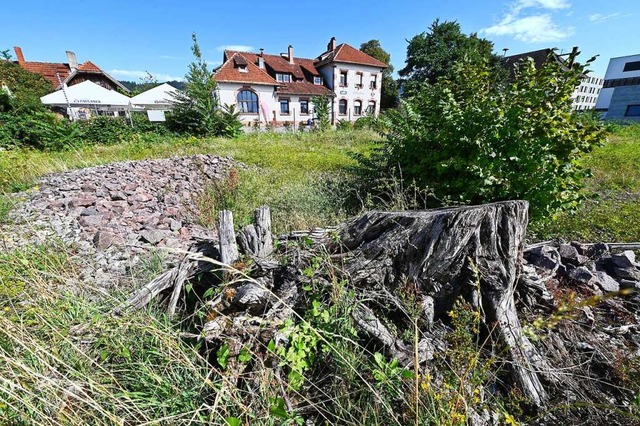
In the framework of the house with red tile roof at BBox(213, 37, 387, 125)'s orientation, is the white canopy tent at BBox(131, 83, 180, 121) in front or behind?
in front

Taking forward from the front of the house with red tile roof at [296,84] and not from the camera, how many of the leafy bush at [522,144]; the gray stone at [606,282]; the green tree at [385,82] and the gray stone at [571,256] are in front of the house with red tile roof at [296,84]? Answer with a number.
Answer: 3

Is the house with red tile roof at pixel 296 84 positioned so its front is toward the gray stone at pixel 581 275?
yes

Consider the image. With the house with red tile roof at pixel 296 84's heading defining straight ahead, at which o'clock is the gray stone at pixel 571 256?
The gray stone is roughly at 12 o'clock from the house with red tile roof.

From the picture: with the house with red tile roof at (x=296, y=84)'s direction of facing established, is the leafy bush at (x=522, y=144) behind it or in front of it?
in front

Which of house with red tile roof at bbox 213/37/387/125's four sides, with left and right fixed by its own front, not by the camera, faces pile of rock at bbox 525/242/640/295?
front

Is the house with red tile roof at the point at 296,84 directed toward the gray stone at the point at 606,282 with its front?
yes

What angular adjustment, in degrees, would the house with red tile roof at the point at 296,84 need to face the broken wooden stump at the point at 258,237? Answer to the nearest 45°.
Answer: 0° — it already faces it

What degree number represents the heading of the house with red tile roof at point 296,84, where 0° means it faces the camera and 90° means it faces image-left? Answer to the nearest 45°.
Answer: approximately 0°

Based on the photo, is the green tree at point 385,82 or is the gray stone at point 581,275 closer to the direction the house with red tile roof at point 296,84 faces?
the gray stone

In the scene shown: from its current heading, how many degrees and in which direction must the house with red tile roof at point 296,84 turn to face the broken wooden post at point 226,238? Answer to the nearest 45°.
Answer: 0° — it already faces it

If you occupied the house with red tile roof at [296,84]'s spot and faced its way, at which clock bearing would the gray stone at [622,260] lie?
The gray stone is roughly at 12 o'clock from the house with red tile roof.

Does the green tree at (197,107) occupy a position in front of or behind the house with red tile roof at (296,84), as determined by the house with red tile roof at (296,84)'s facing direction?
in front

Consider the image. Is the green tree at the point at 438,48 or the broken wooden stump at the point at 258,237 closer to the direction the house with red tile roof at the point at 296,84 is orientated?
the broken wooden stump

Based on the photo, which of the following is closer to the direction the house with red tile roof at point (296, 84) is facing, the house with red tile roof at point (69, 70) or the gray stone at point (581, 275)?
the gray stone
